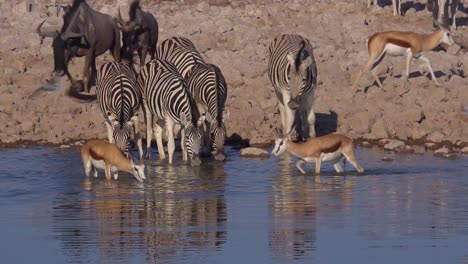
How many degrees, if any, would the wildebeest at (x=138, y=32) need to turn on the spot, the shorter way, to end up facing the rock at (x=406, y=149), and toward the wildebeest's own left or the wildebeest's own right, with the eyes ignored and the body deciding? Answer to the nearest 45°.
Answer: approximately 90° to the wildebeest's own left

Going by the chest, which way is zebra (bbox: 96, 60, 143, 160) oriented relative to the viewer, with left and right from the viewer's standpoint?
facing the viewer

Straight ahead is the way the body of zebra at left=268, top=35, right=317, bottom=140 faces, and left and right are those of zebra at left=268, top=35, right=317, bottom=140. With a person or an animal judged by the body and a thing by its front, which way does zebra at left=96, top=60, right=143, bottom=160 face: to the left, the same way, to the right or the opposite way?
the same way

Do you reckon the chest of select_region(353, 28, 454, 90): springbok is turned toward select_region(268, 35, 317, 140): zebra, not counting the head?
no

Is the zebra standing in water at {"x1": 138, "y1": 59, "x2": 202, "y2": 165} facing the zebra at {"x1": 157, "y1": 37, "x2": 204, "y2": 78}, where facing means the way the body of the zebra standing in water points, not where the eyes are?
no

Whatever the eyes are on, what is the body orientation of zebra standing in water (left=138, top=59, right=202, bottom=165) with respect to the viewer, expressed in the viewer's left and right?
facing the viewer and to the right of the viewer

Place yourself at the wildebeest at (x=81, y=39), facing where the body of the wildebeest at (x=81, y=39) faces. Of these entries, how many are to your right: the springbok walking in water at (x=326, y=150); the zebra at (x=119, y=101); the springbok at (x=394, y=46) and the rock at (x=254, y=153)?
0

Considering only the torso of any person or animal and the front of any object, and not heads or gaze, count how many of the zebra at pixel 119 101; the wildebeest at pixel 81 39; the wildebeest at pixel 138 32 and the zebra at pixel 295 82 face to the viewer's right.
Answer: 0

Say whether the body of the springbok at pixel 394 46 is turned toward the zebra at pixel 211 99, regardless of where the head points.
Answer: no

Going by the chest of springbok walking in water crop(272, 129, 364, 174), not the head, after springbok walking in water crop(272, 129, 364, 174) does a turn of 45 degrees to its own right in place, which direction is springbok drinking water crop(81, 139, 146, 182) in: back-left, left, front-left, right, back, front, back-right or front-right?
front-left
